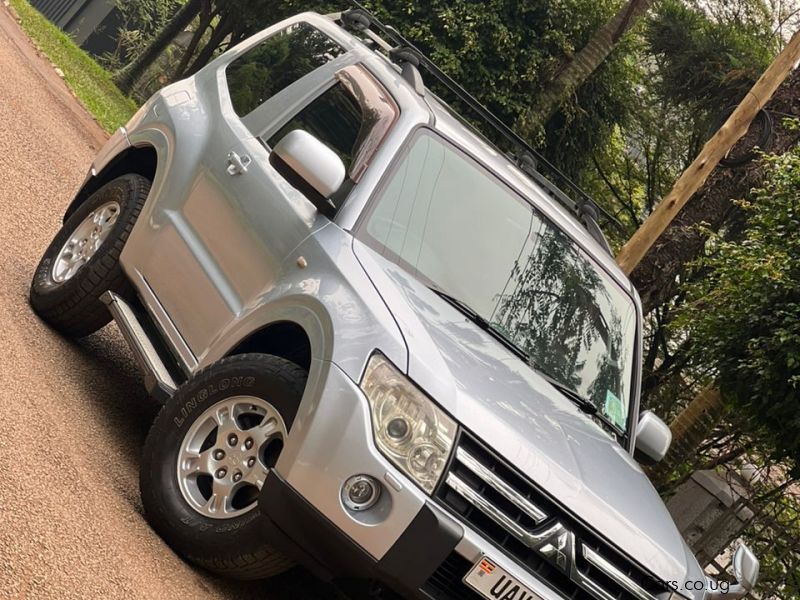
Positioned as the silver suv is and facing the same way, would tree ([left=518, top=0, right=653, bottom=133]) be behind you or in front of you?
behind

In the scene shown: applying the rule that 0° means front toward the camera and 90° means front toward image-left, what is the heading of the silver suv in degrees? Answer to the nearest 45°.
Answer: approximately 315°

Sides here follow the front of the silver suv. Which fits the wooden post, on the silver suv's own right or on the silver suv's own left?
on the silver suv's own left

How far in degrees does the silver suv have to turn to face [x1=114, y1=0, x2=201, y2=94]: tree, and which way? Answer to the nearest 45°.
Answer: approximately 135° to its left
